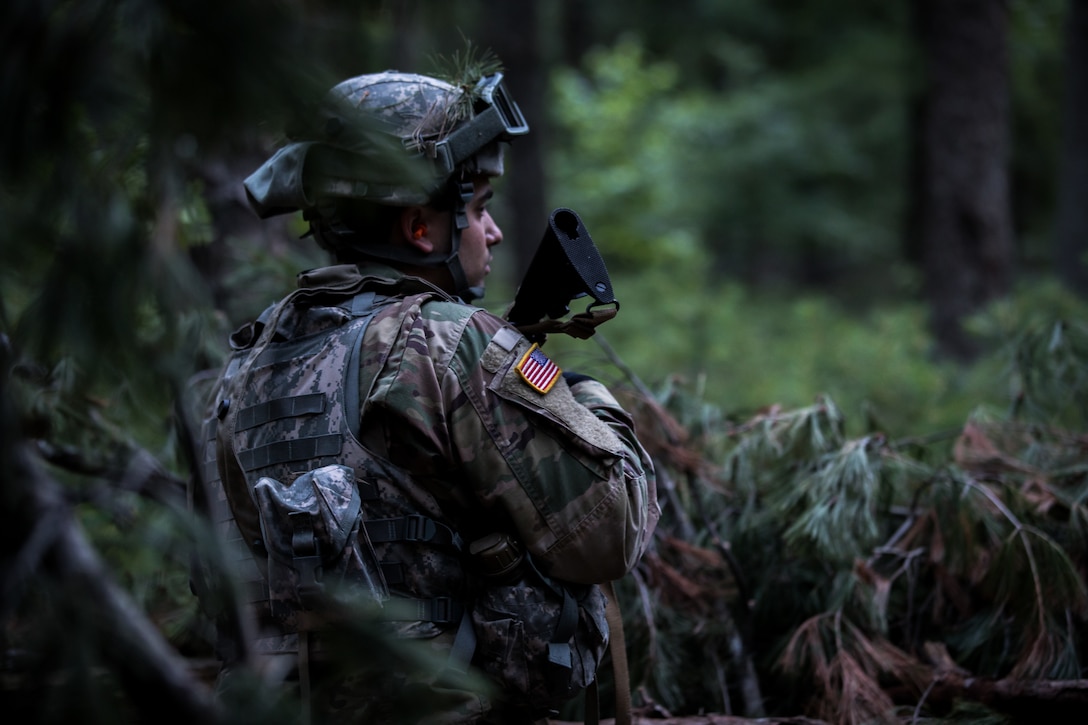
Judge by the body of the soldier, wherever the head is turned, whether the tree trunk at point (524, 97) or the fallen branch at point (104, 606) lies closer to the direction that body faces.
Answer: the tree trunk

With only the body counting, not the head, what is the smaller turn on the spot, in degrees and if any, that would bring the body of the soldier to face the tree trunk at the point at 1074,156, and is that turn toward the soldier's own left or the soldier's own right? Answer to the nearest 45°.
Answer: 0° — they already face it

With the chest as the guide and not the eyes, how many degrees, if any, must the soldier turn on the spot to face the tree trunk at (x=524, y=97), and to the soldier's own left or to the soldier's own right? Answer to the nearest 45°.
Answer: approximately 45° to the soldier's own left

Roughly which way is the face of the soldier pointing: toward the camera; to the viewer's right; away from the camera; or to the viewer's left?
to the viewer's right

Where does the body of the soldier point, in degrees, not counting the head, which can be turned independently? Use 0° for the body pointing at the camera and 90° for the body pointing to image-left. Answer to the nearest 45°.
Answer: approximately 225°

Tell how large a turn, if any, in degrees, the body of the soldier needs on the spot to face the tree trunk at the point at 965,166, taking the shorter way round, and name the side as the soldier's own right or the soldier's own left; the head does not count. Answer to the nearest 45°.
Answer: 0° — they already face it

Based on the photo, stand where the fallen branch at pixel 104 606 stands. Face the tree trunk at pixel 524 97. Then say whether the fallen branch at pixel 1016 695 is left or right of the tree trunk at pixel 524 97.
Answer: right

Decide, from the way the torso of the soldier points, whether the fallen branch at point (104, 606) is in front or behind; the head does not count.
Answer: behind
